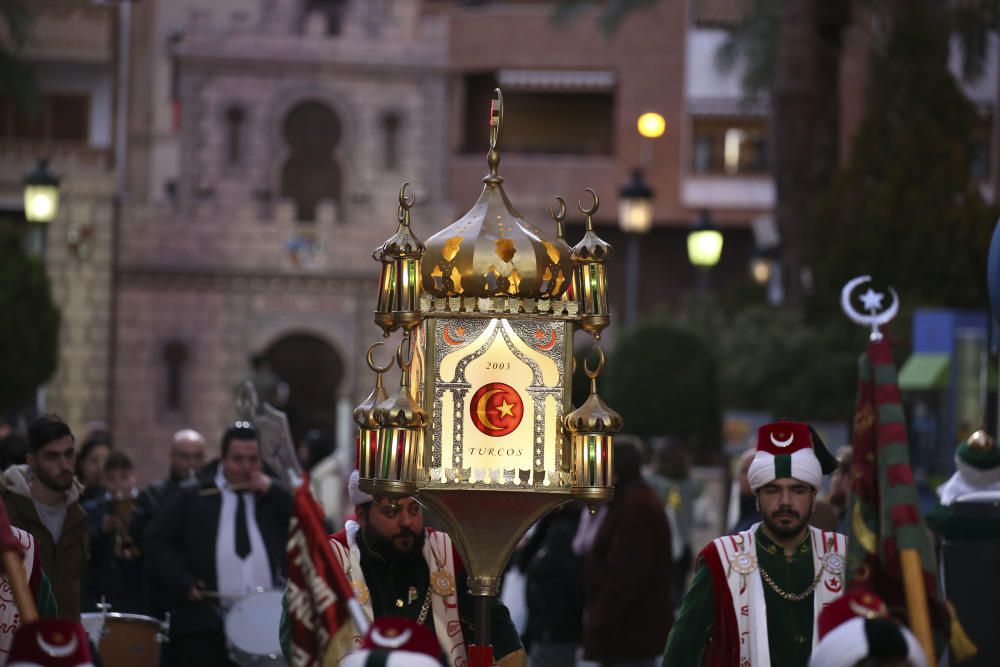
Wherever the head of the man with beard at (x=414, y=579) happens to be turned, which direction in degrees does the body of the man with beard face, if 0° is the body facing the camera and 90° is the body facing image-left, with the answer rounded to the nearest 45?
approximately 0°

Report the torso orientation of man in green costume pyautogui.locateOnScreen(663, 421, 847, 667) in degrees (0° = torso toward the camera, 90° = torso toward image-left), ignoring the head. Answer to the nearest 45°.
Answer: approximately 0°

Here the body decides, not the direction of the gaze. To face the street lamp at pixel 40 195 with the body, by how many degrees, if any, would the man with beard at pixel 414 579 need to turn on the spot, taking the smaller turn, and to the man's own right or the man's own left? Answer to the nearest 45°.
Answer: approximately 180°

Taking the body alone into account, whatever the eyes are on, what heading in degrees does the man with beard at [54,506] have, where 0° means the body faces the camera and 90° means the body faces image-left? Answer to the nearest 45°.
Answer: approximately 315°

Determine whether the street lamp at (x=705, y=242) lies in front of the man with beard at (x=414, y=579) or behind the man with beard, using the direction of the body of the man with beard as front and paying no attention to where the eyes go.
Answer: behind

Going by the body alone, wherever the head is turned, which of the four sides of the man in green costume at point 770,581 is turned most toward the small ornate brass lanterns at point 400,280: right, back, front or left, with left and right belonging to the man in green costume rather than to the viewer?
right

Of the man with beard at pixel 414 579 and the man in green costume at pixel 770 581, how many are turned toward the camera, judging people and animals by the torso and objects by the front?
2
